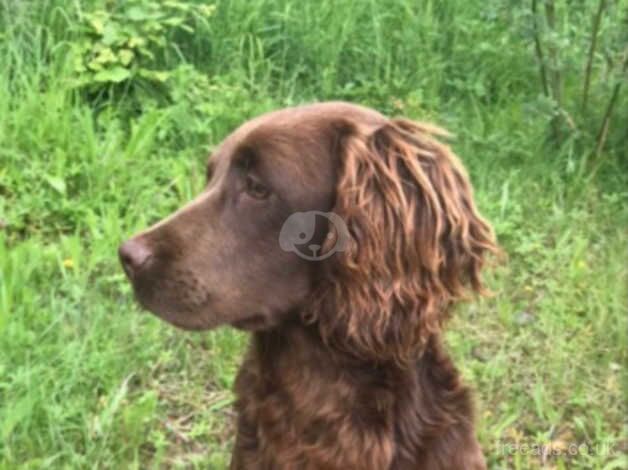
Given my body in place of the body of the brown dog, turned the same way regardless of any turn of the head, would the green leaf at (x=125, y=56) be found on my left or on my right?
on my right

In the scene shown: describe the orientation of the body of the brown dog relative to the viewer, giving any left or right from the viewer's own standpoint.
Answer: facing to the left of the viewer

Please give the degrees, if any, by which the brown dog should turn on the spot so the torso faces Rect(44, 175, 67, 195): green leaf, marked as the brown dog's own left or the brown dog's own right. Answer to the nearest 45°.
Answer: approximately 45° to the brown dog's own right

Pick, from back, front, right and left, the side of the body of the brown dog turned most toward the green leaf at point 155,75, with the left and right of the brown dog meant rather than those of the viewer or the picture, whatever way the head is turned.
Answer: right
